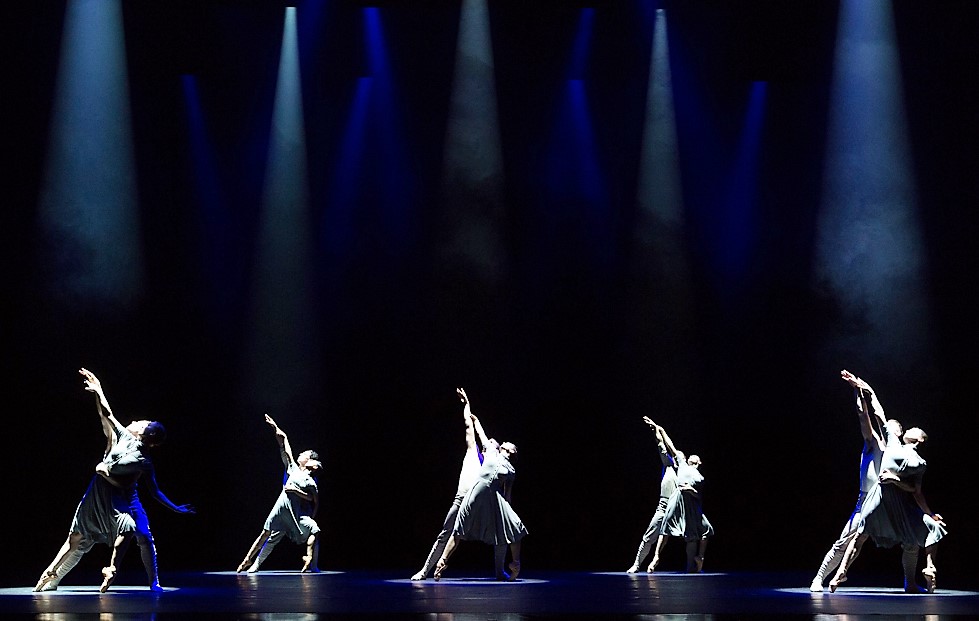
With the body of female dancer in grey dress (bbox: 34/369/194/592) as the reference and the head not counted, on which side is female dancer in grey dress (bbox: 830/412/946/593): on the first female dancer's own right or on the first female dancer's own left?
on the first female dancer's own left
